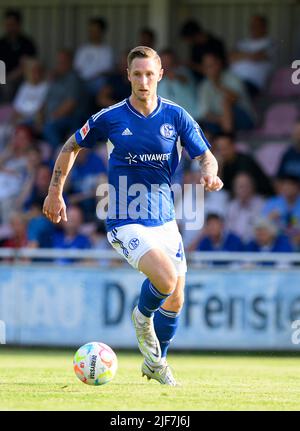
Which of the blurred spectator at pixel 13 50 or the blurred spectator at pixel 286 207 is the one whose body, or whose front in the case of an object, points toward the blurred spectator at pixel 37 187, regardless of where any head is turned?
the blurred spectator at pixel 13 50

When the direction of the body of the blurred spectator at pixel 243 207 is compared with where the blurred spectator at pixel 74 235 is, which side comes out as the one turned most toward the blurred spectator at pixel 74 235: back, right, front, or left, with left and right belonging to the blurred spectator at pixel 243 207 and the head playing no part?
right

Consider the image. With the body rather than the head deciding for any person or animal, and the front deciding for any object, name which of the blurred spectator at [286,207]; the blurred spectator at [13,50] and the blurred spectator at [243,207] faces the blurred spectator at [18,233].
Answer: the blurred spectator at [13,50]

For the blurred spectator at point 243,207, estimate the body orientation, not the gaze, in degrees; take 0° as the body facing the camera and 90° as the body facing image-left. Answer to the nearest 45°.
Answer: approximately 0°

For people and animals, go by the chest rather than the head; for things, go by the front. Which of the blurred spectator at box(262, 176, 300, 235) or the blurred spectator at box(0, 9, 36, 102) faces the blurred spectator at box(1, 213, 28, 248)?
the blurred spectator at box(0, 9, 36, 102)

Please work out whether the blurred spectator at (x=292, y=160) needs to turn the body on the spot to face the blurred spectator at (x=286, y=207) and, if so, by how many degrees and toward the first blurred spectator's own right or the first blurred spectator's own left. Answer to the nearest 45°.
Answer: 0° — they already face them
